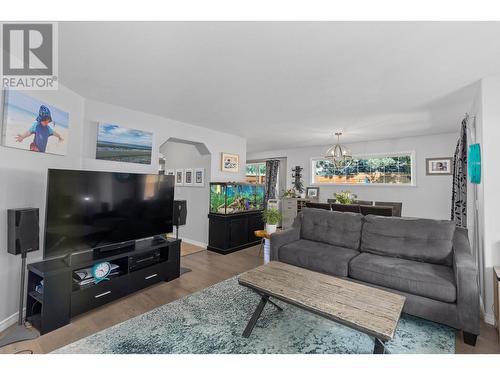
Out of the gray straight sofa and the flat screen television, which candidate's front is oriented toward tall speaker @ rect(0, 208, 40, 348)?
the gray straight sofa

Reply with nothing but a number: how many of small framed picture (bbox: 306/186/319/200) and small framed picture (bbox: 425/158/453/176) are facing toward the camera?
2

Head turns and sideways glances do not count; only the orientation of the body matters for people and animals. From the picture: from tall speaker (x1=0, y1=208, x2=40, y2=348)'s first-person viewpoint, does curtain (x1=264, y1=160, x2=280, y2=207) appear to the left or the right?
on its left

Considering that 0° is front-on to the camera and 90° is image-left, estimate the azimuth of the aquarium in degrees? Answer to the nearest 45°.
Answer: approximately 315°

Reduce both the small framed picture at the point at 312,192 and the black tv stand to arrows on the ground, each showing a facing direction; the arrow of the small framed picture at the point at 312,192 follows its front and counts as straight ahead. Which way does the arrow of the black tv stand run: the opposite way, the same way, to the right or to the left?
to the left

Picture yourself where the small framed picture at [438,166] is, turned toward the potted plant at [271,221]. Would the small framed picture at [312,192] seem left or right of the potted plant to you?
right

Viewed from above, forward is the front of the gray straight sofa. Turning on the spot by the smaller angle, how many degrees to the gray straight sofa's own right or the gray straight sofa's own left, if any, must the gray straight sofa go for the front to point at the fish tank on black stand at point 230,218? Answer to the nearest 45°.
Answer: approximately 45° to the gray straight sofa's own right

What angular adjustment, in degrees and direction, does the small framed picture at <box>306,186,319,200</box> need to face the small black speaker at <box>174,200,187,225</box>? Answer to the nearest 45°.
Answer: approximately 45° to its right

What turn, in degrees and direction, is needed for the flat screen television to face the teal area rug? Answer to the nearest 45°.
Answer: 0° — it already faces it

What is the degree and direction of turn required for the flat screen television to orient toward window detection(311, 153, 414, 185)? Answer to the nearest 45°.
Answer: approximately 45° to its left

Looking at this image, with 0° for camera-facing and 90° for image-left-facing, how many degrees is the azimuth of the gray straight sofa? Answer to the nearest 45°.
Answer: approximately 45°

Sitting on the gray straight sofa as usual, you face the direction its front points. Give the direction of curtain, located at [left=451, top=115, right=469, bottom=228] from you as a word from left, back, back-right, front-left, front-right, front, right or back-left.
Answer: back
